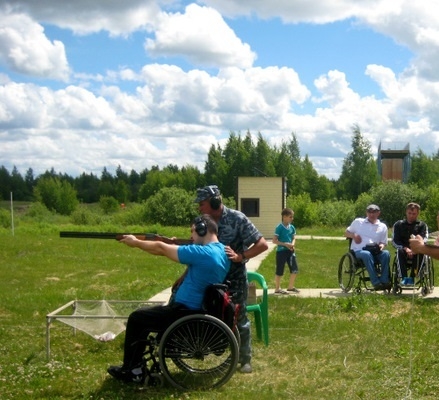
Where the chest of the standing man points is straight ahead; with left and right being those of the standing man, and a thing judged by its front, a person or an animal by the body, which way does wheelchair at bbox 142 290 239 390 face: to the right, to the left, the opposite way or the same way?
the same way

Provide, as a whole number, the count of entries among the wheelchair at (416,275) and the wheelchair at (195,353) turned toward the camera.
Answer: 1

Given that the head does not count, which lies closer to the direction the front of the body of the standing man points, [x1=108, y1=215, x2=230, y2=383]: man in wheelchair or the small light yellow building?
the man in wheelchair

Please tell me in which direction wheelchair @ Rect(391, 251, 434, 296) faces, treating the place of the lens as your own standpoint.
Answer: facing the viewer

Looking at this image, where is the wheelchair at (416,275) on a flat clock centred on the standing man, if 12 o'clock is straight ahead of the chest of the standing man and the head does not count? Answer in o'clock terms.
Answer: The wheelchair is roughly at 6 o'clock from the standing man.

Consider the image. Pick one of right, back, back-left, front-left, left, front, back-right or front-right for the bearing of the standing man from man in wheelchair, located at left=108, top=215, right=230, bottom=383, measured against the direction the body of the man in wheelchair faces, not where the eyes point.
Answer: back-right

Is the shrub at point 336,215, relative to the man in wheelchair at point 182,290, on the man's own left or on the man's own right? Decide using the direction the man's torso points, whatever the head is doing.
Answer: on the man's own right

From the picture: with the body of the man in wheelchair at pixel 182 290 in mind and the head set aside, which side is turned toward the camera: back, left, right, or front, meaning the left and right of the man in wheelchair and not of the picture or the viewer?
left

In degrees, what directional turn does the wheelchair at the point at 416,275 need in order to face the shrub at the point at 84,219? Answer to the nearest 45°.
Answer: approximately 135° to its right

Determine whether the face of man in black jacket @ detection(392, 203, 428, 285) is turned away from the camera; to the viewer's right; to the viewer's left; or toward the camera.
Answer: toward the camera

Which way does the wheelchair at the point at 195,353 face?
to the viewer's left

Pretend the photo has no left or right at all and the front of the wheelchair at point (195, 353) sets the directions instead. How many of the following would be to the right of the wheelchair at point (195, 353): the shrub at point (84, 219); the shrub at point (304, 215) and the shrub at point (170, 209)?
3

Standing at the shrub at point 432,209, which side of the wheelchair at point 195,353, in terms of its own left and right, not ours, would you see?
right

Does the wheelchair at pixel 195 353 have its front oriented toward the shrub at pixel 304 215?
no

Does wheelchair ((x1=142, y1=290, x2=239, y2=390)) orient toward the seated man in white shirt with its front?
no

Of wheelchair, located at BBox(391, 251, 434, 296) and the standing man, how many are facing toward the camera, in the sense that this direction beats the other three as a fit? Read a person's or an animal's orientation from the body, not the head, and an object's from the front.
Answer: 1

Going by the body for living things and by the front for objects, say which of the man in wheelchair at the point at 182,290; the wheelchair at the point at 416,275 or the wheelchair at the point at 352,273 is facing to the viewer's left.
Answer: the man in wheelchair

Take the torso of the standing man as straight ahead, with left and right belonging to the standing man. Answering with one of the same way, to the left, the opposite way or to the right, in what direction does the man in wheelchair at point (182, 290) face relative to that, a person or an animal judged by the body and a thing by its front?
the same way

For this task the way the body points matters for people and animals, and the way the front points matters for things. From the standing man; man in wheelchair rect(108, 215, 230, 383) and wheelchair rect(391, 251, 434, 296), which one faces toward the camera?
the wheelchair

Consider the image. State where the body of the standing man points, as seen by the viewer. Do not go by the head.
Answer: to the viewer's left
